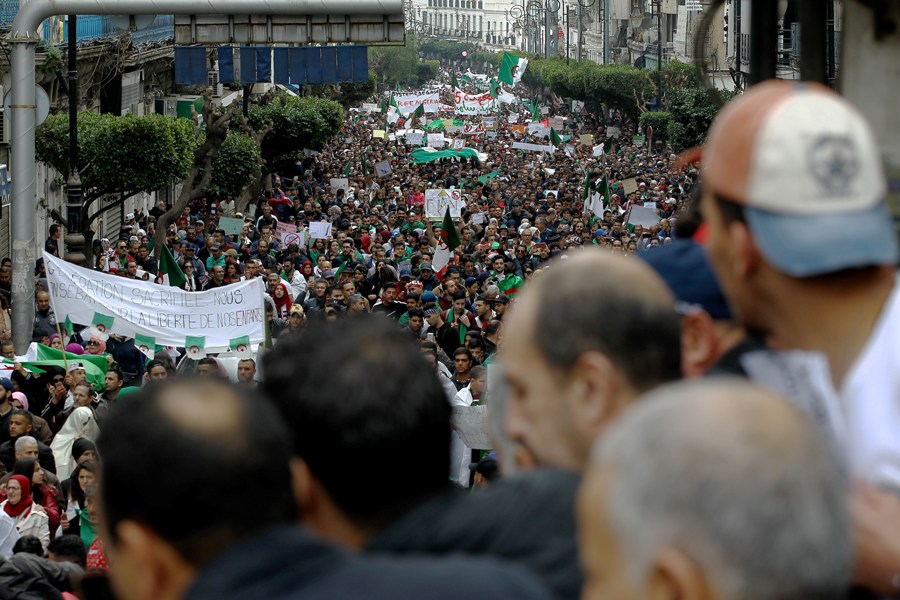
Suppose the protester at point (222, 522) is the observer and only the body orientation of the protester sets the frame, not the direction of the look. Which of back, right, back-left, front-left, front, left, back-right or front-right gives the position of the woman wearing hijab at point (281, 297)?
front-right

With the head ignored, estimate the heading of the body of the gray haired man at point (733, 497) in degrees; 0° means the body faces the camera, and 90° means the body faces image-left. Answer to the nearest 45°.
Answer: approximately 135°

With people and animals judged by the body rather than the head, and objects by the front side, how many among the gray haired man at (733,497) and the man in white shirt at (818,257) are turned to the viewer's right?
0

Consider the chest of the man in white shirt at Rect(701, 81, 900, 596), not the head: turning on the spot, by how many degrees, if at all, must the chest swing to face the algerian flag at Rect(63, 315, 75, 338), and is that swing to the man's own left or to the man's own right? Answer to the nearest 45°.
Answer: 0° — they already face it

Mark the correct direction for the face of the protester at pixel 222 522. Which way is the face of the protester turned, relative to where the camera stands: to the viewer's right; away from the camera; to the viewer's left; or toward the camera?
away from the camera

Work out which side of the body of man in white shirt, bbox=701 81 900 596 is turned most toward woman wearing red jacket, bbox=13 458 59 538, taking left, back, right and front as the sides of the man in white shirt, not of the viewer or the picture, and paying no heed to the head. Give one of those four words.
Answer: front

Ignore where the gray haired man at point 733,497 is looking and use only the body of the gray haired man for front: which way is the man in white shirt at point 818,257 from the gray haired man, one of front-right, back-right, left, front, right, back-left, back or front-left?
front-right

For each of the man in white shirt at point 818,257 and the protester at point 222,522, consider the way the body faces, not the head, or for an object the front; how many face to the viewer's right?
0

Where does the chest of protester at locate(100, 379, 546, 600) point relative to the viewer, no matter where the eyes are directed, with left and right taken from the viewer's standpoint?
facing away from the viewer and to the left of the viewer

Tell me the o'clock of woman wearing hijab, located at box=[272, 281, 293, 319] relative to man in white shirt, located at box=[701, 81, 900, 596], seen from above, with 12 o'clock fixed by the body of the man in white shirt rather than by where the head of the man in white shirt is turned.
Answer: The woman wearing hijab is roughly at 1 o'clock from the man in white shirt.

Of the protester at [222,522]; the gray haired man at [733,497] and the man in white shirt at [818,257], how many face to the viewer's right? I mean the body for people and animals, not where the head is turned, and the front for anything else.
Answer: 0

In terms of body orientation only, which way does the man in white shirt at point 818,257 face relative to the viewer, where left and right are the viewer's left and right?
facing away from the viewer and to the left of the viewer
